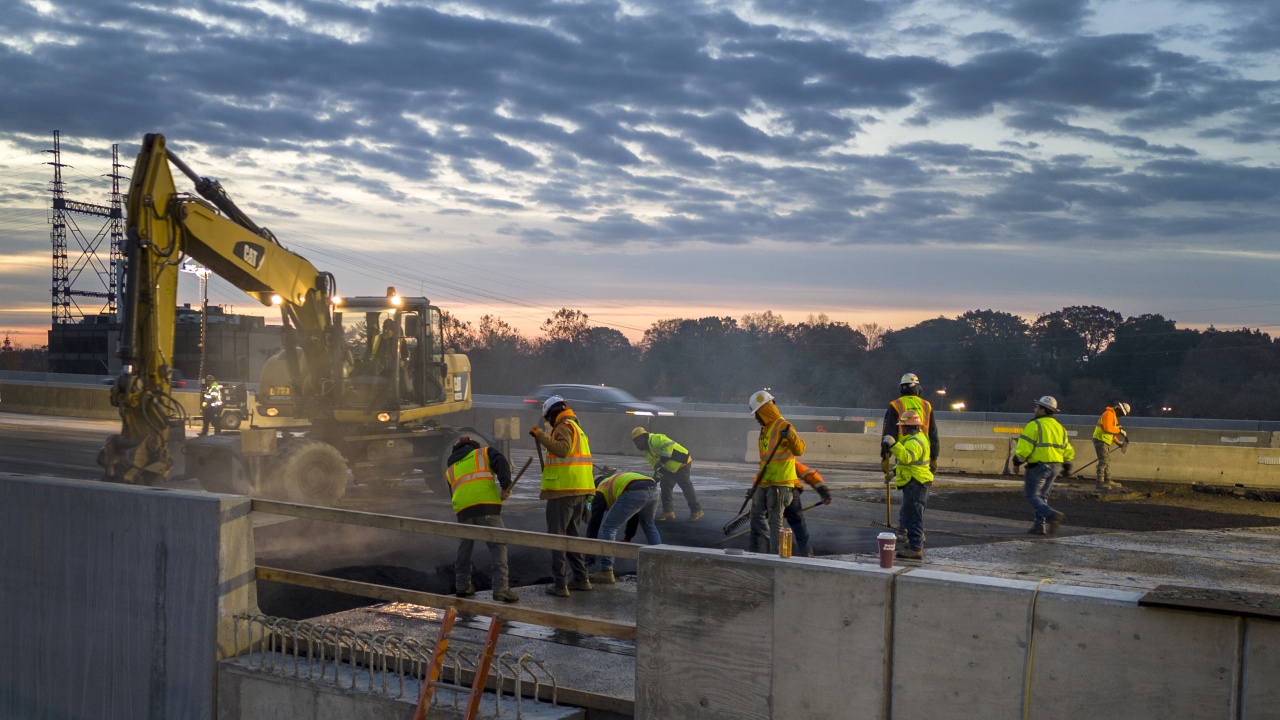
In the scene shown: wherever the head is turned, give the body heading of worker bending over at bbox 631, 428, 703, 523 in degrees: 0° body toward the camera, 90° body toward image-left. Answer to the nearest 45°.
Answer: approximately 90°

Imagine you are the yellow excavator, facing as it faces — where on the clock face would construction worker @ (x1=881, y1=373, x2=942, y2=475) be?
The construction worker is roughly at 9 o'clock from the yellow excavator.

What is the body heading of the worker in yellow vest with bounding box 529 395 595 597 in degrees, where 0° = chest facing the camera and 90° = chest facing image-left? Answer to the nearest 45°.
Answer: approximately 90°

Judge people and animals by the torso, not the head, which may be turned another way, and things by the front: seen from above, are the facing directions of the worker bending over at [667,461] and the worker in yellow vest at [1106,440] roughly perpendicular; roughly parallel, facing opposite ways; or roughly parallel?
roughly parallel, facing opposite ways

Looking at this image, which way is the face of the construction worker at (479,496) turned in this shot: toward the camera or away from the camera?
away from the camera

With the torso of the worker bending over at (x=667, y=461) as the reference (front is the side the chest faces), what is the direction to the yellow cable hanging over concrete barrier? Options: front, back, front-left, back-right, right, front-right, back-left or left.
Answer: left

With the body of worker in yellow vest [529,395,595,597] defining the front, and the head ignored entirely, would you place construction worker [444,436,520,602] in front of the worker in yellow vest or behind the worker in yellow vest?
in front

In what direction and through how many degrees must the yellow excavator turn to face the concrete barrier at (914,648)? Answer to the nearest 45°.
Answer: approximately 45° to its left
